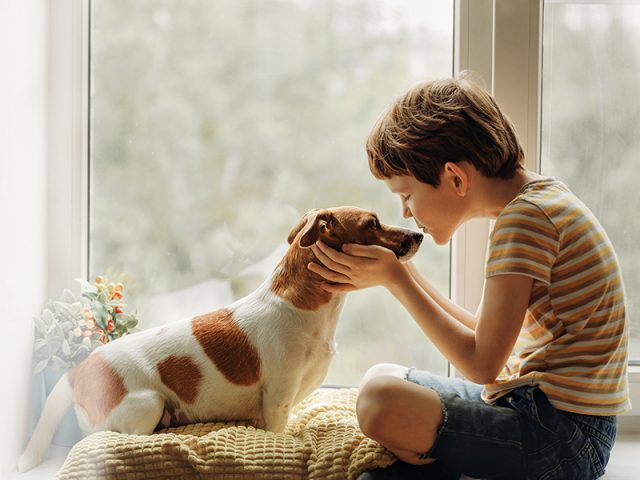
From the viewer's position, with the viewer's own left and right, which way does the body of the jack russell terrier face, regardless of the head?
facing to the right of the viewer

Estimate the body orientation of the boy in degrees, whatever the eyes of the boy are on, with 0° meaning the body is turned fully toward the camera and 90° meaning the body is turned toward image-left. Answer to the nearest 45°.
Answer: approximately 90°

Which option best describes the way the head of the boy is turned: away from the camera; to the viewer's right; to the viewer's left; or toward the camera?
to the viewer's left

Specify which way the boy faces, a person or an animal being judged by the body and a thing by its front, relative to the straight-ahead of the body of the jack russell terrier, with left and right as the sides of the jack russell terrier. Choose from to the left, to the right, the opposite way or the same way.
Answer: the opposite way

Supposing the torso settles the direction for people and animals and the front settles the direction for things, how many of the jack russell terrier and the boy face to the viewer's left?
1
